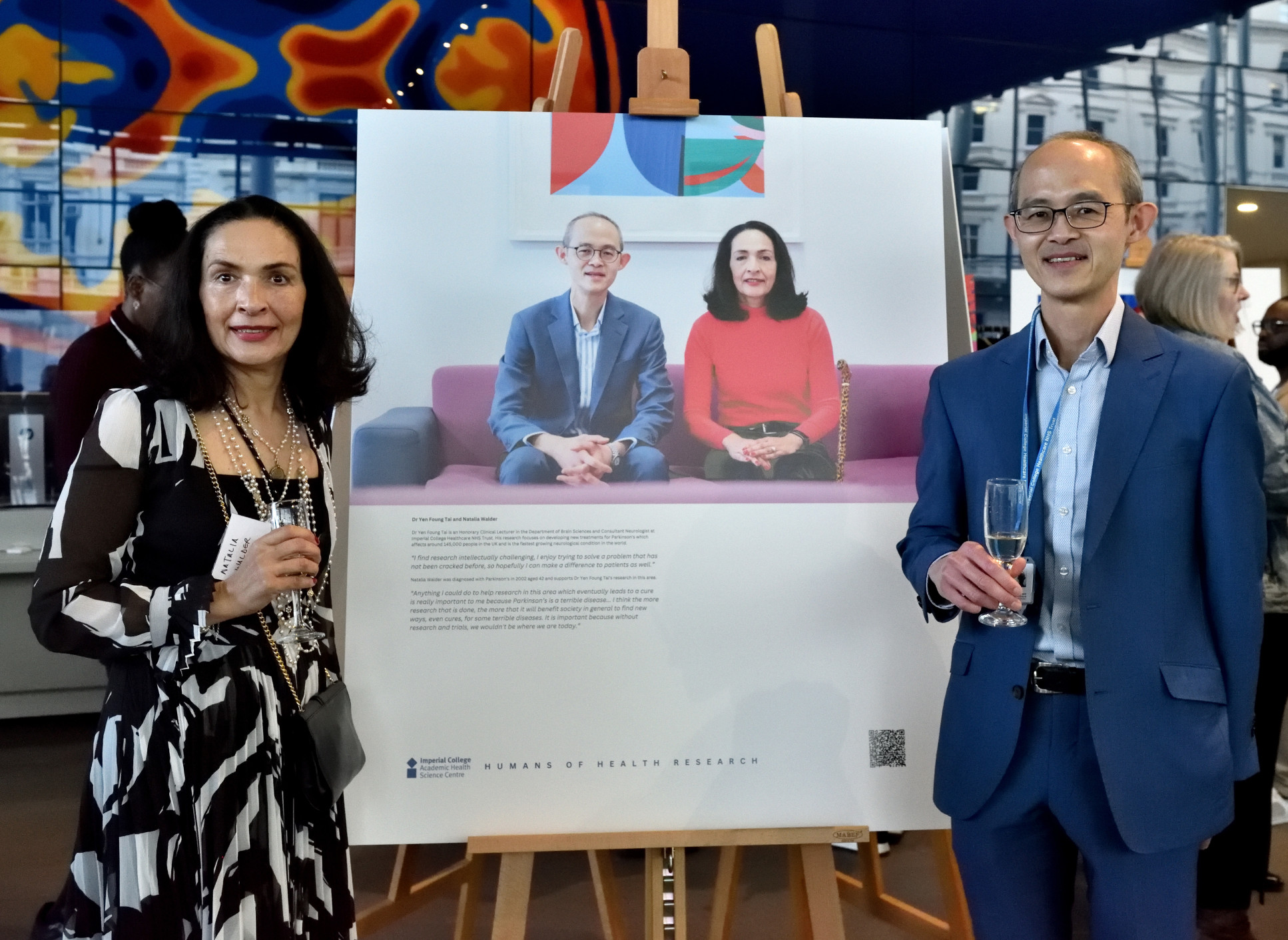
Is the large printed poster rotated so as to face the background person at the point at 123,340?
no

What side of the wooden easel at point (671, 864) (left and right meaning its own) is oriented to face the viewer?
front

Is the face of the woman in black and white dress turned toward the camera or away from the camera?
toward the camera

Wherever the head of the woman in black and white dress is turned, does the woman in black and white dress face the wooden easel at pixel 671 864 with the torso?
no

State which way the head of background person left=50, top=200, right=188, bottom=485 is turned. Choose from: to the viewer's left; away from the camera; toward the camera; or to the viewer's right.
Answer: to the viewer's right

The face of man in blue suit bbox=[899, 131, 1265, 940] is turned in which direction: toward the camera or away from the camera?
toward the camera

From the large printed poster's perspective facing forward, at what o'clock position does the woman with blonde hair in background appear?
The woman with blonde hair in background is roughly at 8 o'clock from the large printed poster.

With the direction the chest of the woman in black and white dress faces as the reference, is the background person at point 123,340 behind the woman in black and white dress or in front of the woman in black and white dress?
behind

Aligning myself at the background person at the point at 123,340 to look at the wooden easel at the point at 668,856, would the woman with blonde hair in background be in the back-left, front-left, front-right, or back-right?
front-left

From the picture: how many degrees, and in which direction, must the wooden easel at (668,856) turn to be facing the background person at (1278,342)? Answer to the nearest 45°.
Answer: approximately 135° to its left

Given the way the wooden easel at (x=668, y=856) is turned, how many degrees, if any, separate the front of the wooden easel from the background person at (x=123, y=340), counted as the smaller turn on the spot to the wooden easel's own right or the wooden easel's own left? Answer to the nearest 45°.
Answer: approximately 90° to the wooden easel's own right

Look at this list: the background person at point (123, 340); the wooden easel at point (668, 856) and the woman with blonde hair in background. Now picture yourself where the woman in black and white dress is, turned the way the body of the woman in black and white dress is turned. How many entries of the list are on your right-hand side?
0

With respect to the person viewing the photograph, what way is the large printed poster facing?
facing the viewer

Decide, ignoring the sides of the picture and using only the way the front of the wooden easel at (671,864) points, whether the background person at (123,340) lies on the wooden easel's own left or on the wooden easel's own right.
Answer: on the wooden easel's own right

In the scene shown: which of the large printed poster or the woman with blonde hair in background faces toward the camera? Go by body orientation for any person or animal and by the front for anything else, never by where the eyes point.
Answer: the large printed poster

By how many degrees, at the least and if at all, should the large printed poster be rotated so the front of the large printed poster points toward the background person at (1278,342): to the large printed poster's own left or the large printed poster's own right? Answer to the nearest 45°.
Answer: approximately 135° to the large printed poster's own left
